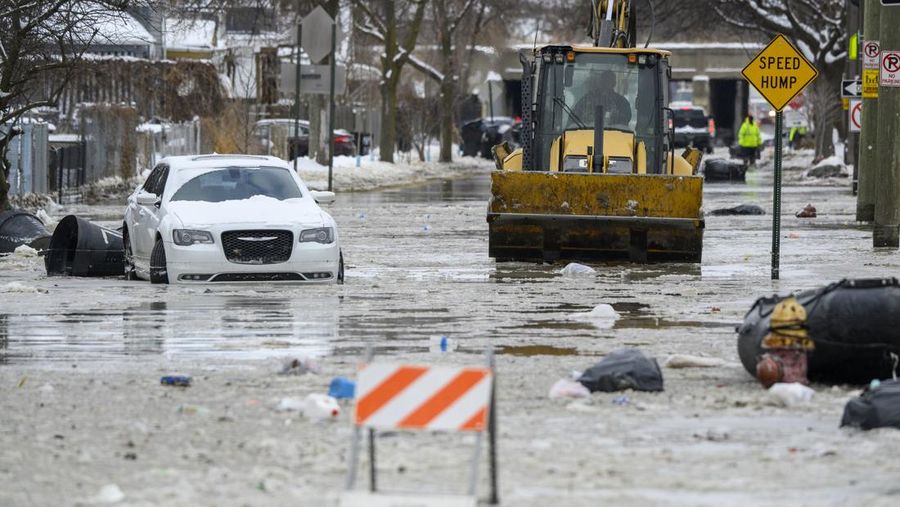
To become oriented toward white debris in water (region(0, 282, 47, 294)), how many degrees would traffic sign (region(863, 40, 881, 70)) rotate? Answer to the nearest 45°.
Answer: approximately 45° to its right

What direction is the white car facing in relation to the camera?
toward the camera

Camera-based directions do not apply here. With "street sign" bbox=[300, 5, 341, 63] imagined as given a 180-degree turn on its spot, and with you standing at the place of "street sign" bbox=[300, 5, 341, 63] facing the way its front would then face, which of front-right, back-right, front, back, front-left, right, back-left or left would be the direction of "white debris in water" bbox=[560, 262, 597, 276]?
front

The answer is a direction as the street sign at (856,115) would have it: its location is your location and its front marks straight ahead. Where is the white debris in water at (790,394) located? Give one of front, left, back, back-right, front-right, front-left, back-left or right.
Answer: front

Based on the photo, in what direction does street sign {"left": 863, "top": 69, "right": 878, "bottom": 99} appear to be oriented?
toward the camera

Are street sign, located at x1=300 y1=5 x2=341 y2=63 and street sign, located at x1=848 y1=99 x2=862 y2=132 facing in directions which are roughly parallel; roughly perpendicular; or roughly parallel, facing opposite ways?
roughly parallel, facing opposite ways

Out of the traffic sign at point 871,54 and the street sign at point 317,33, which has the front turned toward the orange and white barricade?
the traffic sign

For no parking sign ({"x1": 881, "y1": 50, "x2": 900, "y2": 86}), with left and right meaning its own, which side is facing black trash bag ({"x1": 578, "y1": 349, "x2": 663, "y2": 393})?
front

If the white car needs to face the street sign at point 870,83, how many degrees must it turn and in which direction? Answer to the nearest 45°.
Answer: approximately 135° to its left

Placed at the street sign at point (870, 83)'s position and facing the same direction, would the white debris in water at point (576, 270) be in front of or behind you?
in front

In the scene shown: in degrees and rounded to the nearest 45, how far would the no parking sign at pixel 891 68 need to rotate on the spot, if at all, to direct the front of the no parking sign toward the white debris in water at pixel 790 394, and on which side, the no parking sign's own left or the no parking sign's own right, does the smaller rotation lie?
0° — it already faces it

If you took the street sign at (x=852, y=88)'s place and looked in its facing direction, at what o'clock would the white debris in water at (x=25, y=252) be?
The white debris in water is roughly at 1 o'clock from the street sign.

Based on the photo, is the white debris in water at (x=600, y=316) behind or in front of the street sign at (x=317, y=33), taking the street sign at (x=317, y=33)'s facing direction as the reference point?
behind

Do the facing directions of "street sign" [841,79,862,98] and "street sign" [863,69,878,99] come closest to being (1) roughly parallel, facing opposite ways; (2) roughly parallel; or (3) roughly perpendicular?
roughly parallel

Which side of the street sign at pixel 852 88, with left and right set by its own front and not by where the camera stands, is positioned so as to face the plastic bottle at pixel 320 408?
front

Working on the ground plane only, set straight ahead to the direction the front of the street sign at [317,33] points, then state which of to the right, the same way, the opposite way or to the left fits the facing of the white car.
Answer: the opposite way

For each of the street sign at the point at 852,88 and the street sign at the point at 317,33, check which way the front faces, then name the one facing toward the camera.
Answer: the street sign at the point at 852,88
